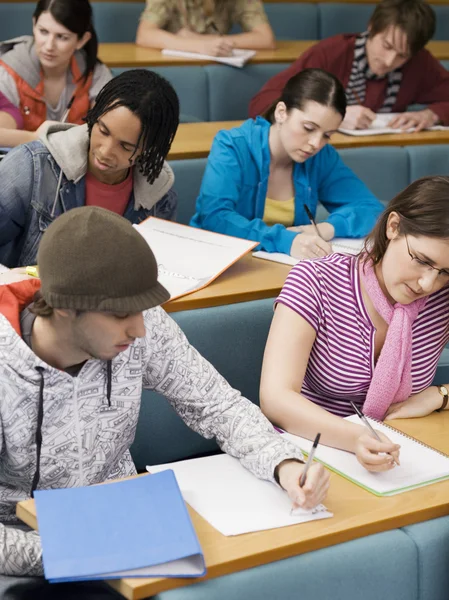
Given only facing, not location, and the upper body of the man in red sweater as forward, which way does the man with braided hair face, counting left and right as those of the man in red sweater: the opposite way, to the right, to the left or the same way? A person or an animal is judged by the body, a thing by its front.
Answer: the same way

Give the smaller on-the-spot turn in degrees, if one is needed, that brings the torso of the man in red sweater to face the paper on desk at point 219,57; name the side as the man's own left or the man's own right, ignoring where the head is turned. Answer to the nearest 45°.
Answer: approximately 90° to the man's own right

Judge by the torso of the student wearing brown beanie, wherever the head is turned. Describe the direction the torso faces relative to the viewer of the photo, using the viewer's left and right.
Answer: facing the viewer and to the right of the viewer

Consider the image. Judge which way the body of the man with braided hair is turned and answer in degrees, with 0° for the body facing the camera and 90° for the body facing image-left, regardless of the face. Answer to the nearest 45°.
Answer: approximately 0°

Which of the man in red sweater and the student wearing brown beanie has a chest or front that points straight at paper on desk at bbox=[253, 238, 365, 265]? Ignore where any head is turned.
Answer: the man in red sweater

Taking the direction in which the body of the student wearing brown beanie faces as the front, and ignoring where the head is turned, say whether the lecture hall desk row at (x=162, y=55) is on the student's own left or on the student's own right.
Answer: on the student's own left

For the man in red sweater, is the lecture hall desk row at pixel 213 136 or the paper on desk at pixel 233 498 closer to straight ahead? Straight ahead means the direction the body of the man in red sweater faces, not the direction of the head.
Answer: the paper on desk

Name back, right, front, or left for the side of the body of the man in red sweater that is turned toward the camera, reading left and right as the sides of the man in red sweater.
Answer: front

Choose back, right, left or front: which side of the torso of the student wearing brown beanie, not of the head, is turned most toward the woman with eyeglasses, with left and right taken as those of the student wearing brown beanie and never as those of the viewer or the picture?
left

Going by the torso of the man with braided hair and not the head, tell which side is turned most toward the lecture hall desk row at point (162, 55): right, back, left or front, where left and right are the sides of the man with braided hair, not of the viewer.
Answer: back

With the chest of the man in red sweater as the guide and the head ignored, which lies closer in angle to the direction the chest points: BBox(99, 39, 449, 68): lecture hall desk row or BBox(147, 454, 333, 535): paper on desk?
the paper on desk

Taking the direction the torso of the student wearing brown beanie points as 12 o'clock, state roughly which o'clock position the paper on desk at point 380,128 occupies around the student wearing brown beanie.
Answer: The paper on desk is roughly at 8 o'clock from the student wearing brown beanie.

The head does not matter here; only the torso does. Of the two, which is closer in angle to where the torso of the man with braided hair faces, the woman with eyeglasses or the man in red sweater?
the woman with eyeglasses

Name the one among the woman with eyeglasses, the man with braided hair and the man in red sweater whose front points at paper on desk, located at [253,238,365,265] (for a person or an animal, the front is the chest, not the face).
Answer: the man in red sweater

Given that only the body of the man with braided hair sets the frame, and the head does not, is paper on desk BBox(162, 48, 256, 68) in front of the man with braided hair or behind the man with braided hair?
behind

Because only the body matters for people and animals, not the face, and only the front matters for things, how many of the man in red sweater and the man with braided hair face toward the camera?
2

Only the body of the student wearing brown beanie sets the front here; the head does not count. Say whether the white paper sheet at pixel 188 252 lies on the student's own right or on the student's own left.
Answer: on the student's own left
